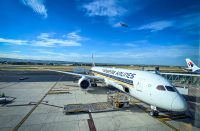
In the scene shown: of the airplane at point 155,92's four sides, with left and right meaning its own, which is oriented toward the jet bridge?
left
